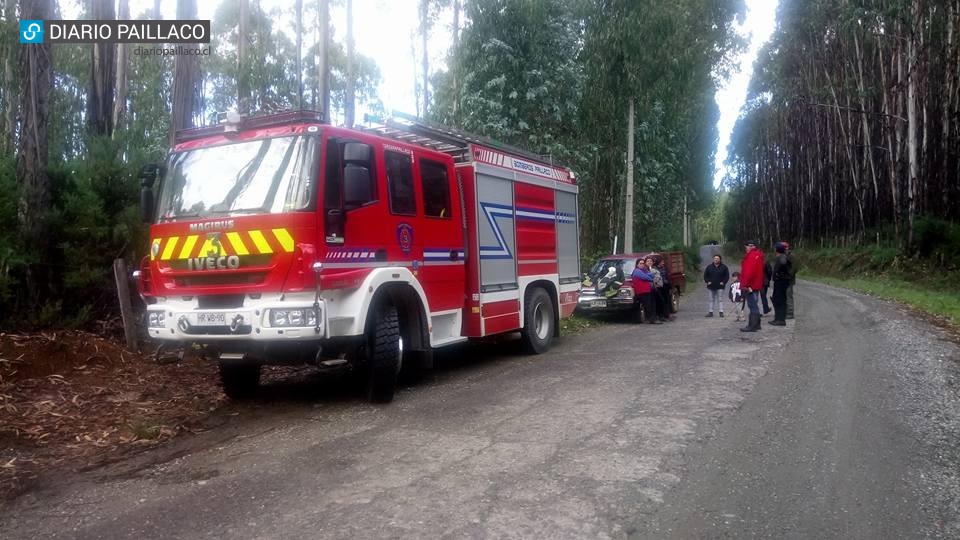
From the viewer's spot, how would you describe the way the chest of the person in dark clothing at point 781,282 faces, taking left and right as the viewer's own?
facing to the left of the viewer

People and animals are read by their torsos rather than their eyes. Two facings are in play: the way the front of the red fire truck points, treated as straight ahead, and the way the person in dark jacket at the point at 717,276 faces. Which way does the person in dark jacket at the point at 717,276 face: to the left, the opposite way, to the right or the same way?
the same way

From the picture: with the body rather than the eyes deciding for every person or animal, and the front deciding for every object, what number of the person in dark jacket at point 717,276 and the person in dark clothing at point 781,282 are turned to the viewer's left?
1

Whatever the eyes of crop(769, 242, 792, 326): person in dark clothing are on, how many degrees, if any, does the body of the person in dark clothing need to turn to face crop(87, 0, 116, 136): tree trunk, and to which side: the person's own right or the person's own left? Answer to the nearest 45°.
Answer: approximately 45° to the person's own left

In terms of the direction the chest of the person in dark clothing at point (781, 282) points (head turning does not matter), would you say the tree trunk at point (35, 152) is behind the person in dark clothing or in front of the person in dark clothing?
in front

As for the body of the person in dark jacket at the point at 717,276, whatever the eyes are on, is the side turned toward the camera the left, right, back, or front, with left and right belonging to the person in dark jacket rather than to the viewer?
front

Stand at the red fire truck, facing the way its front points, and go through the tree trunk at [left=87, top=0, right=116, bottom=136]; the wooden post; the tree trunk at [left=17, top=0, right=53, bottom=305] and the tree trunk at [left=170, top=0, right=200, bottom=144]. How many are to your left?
0

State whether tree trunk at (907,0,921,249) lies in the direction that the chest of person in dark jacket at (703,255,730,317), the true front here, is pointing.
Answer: no

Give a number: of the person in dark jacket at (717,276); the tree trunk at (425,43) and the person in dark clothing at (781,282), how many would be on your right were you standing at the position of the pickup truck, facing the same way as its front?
1

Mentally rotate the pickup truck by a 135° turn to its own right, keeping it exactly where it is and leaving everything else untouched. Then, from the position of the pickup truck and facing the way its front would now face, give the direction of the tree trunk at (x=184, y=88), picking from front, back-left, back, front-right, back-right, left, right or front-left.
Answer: back-left

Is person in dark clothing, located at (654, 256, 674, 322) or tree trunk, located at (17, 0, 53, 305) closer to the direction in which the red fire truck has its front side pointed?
the tree trunk

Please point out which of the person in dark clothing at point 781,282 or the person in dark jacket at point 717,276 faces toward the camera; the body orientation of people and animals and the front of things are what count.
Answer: the person in dark jacket at point 717,276

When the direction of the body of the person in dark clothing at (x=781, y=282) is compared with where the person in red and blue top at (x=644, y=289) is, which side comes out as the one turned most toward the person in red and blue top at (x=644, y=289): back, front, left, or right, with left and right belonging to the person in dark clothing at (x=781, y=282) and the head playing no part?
front

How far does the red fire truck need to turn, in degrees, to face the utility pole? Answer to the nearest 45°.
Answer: approximately 180°

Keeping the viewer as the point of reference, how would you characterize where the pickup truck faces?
facing the viewer and to the left of the viewer

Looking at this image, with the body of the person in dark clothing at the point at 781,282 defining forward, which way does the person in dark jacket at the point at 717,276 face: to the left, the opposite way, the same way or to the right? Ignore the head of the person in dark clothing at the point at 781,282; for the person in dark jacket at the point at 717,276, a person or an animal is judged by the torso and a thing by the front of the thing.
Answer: to the left

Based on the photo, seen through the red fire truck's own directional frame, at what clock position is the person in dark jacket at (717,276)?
The person in dark jacket is roughly at 6 o'clock from the red fire truck.

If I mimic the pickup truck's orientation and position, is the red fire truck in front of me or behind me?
in front

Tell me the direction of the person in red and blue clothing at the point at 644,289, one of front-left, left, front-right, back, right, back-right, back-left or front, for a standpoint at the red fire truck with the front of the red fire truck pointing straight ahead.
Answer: back
